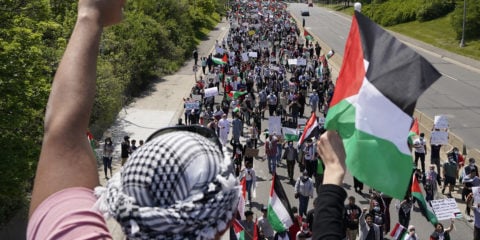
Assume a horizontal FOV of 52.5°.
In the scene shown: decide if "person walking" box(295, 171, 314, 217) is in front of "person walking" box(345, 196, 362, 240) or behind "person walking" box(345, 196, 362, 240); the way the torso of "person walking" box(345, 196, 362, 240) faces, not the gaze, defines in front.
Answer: behind

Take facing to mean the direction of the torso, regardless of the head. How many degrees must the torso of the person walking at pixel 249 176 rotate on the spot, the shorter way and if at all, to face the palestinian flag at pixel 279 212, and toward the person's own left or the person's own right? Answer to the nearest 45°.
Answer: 0° — they already face it

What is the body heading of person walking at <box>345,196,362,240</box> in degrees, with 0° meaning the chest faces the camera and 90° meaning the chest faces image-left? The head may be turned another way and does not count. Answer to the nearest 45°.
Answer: approximately 0°

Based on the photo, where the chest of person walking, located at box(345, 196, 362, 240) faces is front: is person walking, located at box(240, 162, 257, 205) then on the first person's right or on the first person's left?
on the first person's right

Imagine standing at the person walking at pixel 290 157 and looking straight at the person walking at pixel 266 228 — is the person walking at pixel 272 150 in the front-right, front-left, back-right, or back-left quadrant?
back-right

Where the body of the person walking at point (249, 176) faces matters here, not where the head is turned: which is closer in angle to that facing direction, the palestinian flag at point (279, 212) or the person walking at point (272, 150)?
the palestinian flag

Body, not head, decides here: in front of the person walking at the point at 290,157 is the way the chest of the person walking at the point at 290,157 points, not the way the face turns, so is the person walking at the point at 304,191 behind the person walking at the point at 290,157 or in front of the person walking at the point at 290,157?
in front

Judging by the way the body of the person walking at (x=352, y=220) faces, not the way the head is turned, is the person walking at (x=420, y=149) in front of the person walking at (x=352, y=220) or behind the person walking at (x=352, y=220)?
behind

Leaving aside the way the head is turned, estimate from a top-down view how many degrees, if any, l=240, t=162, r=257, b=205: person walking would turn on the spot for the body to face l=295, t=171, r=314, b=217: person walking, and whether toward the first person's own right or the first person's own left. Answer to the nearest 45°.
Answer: approximately 45° to the first person's own left

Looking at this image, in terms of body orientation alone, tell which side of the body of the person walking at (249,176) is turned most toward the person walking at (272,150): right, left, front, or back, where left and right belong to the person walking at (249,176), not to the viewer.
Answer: back

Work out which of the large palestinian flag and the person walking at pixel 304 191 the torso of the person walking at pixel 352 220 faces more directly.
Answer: the large palestinian flag
